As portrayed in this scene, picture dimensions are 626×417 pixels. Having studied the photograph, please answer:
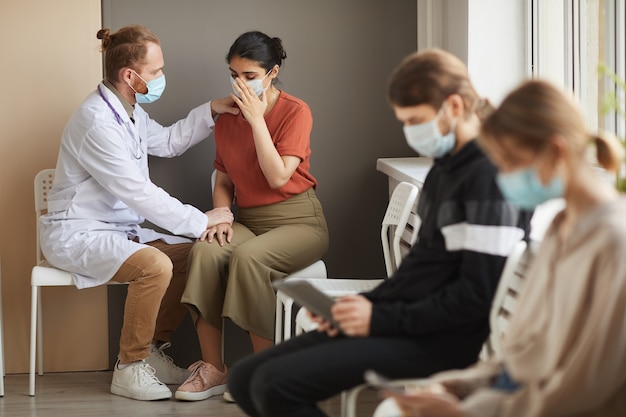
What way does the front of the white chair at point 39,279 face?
to the viewer's right

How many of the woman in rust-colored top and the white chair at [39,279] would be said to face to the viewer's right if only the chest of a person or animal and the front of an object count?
1

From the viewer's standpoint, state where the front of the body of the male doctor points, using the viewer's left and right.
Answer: facing to the right of the viewer

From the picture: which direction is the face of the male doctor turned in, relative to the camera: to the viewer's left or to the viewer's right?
to the viewer's right

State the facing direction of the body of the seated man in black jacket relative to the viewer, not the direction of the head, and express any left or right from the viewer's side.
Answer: facing to the left of the viewer

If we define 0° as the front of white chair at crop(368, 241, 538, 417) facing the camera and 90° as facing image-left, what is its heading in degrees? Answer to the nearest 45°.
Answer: approximately 90°

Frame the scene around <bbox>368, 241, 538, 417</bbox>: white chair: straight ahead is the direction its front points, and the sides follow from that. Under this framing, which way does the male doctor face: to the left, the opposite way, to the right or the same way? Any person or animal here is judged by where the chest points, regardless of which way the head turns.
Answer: the opposite way

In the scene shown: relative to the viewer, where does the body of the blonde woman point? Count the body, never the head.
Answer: to the viewer's left
